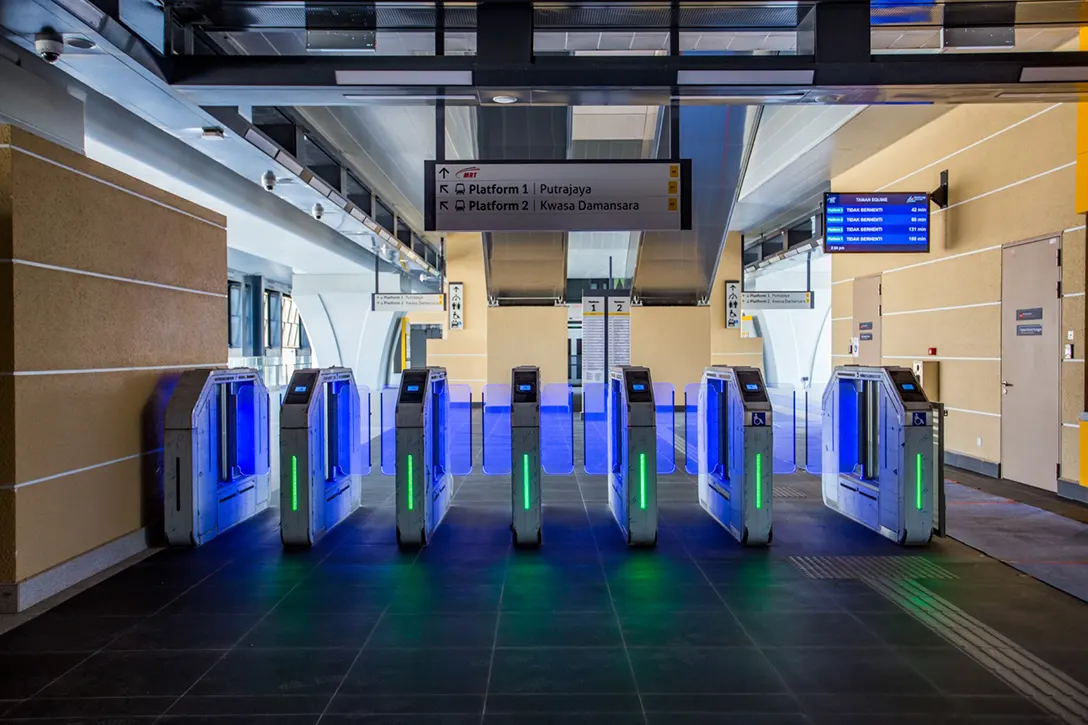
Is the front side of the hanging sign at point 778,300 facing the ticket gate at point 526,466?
yes

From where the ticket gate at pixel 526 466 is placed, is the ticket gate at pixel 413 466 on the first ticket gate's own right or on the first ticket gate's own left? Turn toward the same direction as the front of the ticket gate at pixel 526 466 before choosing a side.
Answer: on the first ticket gate's own right

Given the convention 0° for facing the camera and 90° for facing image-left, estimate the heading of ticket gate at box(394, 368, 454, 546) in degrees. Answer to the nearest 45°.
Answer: approximately 0°

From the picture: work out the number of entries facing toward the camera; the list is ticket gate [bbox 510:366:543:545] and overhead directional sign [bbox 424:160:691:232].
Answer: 2

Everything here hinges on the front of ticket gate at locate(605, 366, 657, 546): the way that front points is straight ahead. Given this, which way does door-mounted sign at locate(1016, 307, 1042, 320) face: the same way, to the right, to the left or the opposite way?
to the right

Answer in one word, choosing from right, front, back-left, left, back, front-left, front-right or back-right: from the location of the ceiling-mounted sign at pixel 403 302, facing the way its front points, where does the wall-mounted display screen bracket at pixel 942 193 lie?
front-left

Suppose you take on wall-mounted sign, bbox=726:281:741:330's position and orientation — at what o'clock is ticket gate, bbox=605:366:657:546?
The ticket gate is roughly at 12 o'clock from the wall-mounted sign.

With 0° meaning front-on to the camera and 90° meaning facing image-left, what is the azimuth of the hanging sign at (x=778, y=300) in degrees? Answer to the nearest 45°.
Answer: approximately 0°

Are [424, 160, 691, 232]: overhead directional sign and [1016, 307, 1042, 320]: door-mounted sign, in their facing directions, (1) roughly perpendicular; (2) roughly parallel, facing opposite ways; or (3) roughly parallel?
roughly perpendicular
